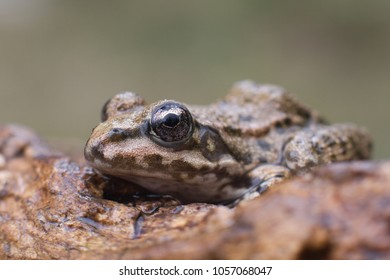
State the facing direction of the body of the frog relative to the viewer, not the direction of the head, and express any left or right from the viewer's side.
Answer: facing the viewer and to the left of the viewer
